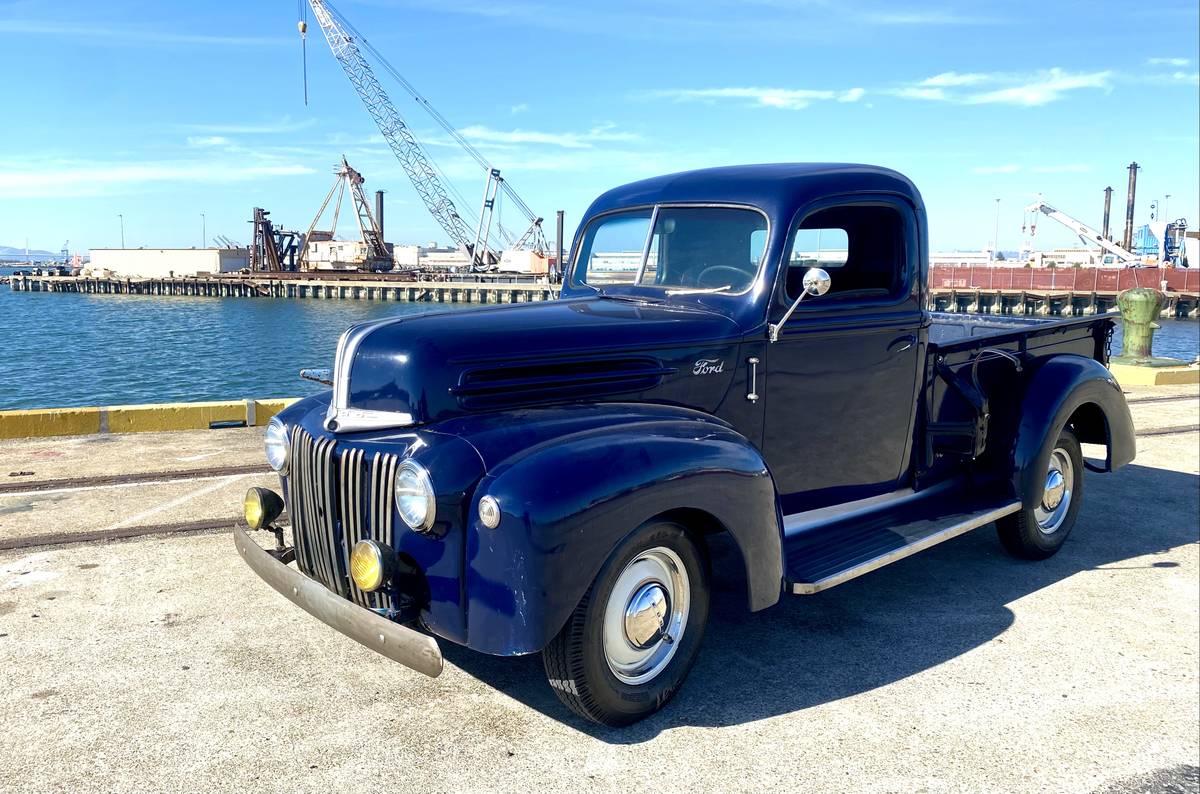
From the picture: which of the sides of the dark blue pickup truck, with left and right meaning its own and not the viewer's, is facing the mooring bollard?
back

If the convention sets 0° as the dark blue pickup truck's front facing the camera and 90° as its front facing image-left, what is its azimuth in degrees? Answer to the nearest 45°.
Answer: approximately 45°

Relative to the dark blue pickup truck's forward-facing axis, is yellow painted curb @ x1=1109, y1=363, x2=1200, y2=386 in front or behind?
behind

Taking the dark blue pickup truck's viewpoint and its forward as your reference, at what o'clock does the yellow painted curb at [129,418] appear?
The yellow painted curb is roughly at 3 o'clock from the dark blue pickup truck.
